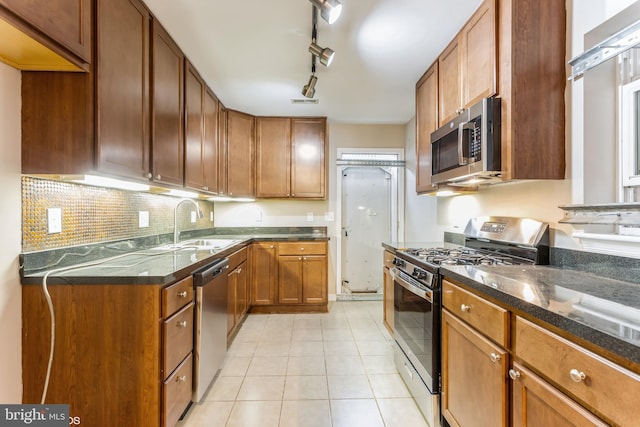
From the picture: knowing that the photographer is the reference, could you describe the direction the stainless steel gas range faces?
facing the viewer and to the left of the viewer

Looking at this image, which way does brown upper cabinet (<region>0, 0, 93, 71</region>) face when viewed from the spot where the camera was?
facing the viewer and to the right of the viewer

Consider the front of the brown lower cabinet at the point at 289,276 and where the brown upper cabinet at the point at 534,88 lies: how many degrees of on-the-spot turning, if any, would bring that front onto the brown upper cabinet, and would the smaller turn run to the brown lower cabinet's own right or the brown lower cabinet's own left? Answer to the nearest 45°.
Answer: approximately 45° to the brown lower cabinet's own left

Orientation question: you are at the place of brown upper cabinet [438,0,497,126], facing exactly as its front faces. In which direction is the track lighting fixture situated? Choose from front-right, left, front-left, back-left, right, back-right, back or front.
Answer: front-right

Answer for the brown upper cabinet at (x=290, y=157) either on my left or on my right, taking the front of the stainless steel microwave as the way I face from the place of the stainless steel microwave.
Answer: on my right

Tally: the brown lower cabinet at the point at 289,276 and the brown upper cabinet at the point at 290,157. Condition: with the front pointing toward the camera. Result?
2

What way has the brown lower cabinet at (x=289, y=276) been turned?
toward the camera

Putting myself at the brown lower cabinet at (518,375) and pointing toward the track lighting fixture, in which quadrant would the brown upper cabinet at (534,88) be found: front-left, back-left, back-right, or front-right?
front-right

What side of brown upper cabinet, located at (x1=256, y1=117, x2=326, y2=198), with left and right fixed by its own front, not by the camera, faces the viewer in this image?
front

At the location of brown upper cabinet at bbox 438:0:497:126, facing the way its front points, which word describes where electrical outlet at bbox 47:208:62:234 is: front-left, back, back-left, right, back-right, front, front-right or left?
front
